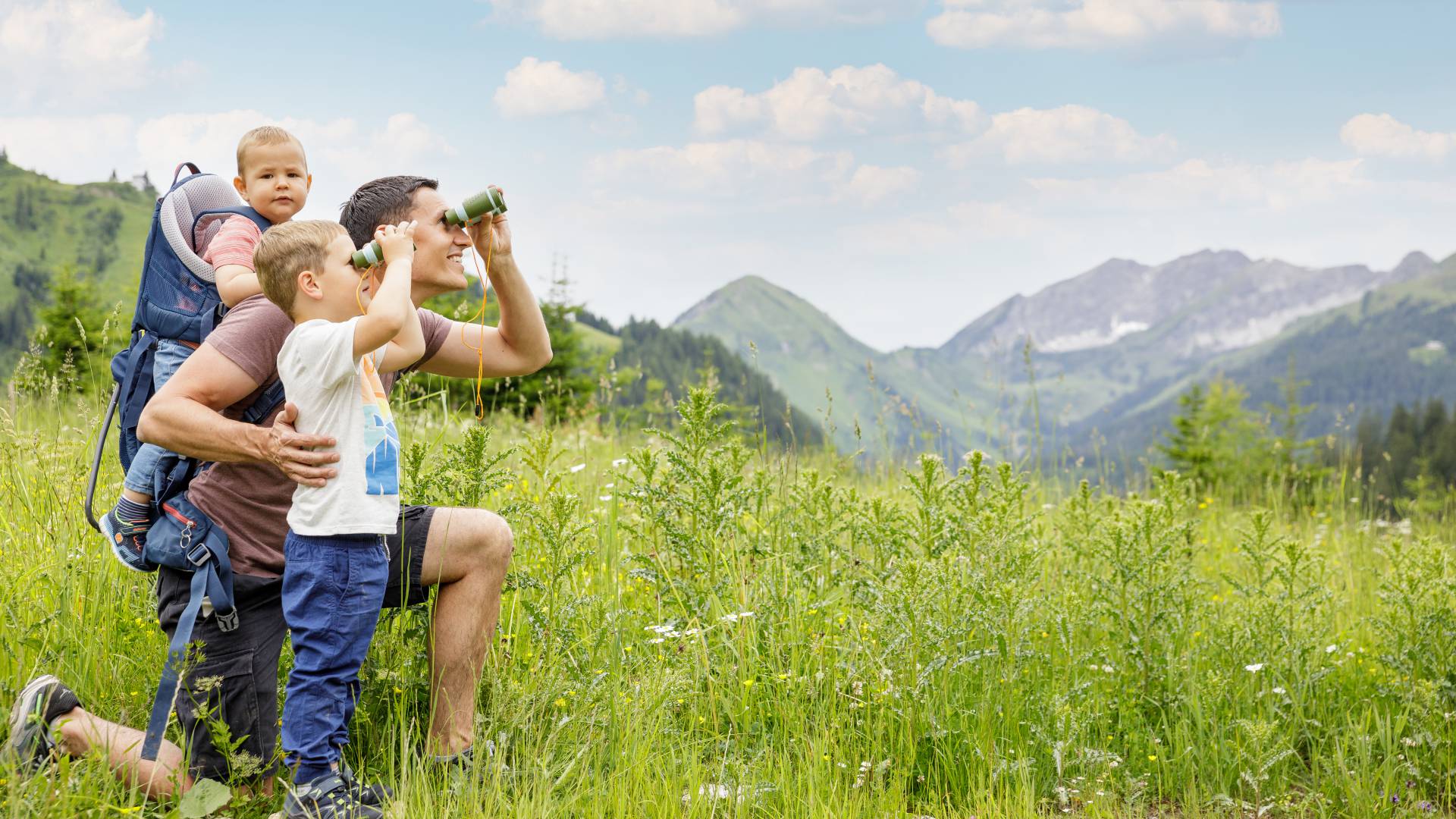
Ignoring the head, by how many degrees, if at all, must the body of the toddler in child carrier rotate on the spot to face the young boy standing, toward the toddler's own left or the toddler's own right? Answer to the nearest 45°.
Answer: approximately 45° to the toddler's own right

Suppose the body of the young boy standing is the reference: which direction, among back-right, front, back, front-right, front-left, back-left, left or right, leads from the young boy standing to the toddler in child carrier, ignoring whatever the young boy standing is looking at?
back-left

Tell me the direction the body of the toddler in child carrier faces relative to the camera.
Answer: to the viewer's right

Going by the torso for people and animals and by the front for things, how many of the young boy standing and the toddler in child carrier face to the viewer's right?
2

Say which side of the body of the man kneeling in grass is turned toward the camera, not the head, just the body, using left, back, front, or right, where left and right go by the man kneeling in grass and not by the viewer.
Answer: right

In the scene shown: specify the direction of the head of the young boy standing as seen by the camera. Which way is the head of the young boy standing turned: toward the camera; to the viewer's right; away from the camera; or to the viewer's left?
to the viewer's right

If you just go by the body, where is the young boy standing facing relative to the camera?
to the viewer's right
